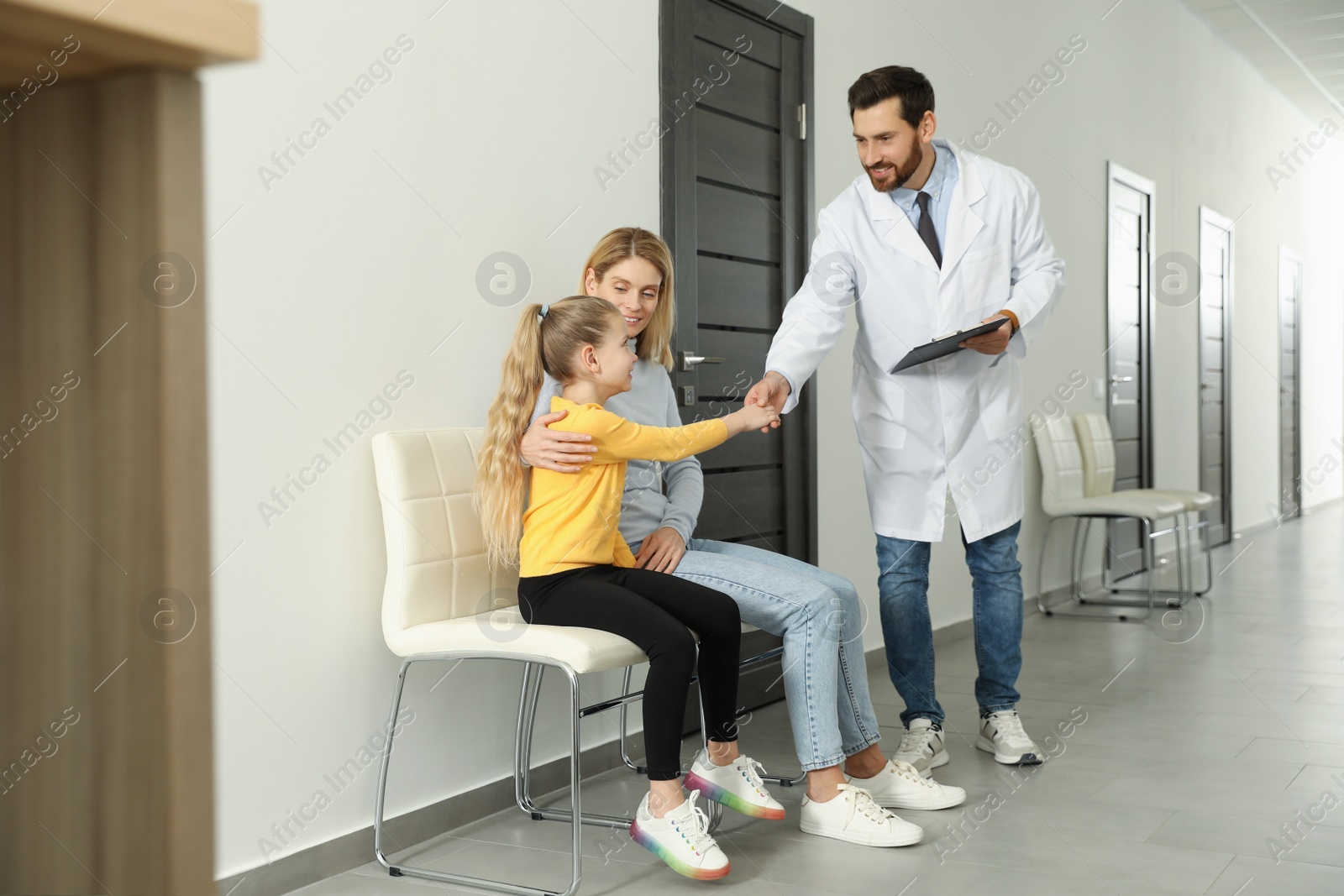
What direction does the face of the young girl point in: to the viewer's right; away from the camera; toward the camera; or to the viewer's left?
to the viewer's right

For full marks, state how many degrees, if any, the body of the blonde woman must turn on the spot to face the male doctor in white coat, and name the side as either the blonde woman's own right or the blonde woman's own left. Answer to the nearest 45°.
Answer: approximately 90° to the blonde woman's own left

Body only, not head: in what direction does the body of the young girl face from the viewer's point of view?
to the viewer's right

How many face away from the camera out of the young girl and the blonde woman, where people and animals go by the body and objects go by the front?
0

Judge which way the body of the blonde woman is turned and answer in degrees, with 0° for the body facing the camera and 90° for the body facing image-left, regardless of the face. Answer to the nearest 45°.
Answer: approximately 315°

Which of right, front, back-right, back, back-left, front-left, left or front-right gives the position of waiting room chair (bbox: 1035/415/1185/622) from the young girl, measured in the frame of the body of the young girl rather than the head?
front-left

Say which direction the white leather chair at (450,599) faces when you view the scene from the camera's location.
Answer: facing the viewer and to the right of the viewer

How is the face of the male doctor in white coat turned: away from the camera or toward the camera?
toward the camera

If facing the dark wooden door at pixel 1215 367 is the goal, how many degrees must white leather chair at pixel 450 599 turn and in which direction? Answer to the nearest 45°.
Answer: approximately 90° to its left

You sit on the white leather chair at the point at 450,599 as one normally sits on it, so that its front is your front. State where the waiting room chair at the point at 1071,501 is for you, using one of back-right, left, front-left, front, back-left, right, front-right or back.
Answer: left

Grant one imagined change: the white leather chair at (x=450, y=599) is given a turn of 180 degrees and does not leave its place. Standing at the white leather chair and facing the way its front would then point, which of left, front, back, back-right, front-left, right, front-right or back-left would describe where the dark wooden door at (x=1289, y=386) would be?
right

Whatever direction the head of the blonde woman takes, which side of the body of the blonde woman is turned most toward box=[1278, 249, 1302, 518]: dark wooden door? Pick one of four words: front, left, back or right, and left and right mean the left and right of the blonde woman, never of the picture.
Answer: left

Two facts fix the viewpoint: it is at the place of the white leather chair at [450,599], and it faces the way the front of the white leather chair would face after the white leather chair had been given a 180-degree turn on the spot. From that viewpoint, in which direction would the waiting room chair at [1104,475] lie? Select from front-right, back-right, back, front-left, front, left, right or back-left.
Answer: right

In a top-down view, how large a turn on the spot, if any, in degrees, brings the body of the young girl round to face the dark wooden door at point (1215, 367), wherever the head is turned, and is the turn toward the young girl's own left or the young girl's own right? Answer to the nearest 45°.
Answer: approximately 45° to the young girl's own left
